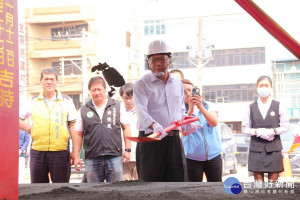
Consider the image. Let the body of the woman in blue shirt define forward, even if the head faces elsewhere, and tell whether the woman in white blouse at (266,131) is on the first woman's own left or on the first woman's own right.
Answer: on the first woman's own left

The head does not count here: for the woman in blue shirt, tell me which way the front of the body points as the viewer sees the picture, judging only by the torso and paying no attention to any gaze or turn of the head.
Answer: toward the camera

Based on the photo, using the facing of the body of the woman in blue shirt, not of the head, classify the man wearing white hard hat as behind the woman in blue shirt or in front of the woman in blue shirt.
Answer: in front

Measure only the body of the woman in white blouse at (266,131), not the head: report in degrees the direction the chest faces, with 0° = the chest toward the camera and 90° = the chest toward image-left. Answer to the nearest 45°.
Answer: approximately 0°

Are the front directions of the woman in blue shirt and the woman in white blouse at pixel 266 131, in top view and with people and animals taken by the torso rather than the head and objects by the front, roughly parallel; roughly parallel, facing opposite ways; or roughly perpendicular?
roughly parallel

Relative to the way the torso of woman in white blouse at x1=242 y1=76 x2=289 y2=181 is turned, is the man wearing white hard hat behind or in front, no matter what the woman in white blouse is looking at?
in front

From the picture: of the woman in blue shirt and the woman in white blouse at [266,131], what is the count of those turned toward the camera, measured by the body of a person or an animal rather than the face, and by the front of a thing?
2
